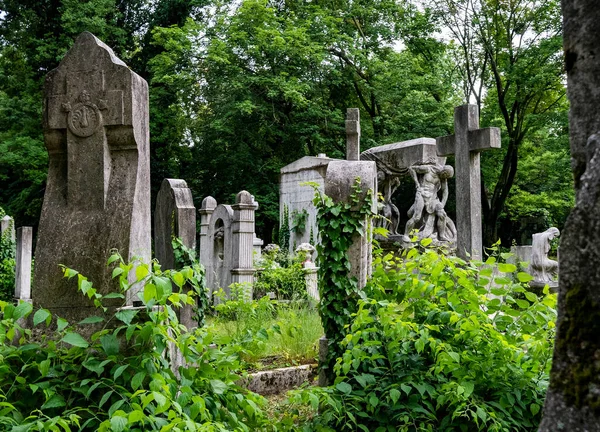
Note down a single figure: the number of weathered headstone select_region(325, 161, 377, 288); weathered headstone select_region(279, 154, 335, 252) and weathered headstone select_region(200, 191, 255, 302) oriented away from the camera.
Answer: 0

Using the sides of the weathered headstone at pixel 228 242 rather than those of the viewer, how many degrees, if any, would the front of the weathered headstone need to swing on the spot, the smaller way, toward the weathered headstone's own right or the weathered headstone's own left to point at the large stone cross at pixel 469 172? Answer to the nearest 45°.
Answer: approximately 90° to the weathered headstone's own left

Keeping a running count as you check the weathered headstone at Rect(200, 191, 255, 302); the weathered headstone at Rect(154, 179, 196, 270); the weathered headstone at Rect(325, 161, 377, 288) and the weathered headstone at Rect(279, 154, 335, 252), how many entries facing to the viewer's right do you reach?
0

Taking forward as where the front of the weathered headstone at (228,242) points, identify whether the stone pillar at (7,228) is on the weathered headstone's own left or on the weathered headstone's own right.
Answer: on the weathered headstone's own right

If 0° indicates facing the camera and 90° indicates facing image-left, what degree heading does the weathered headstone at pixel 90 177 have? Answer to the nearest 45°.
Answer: approximately 45°

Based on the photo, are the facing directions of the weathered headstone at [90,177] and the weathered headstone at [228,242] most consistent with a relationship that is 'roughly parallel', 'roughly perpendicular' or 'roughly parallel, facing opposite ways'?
roughly parallel

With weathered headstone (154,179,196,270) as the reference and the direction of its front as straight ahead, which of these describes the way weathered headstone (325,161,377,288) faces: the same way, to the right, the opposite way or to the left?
the same way

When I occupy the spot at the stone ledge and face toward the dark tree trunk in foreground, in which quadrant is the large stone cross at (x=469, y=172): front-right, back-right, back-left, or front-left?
back-left

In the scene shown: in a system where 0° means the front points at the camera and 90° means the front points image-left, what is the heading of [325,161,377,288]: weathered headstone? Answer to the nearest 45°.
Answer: approximately 45°

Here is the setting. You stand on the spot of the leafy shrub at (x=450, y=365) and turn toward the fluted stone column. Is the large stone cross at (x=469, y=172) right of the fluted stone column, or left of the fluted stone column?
right

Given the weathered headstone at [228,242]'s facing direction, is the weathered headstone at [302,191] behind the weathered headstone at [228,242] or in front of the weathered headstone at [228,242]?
behind

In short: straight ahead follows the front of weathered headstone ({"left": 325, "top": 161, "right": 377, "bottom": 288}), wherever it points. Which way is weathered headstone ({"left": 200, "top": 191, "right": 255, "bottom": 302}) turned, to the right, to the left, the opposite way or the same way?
the same way

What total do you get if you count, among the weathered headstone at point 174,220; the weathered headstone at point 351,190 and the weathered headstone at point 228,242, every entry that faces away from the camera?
0

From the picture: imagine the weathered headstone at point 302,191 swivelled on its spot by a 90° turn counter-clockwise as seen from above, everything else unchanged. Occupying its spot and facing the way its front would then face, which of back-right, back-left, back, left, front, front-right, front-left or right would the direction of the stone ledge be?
front-right

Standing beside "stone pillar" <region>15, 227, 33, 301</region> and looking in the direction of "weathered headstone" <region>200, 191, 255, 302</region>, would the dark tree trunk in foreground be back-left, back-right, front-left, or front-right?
front-right

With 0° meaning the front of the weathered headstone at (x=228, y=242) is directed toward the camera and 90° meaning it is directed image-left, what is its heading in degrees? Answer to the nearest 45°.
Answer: approximately 45°
